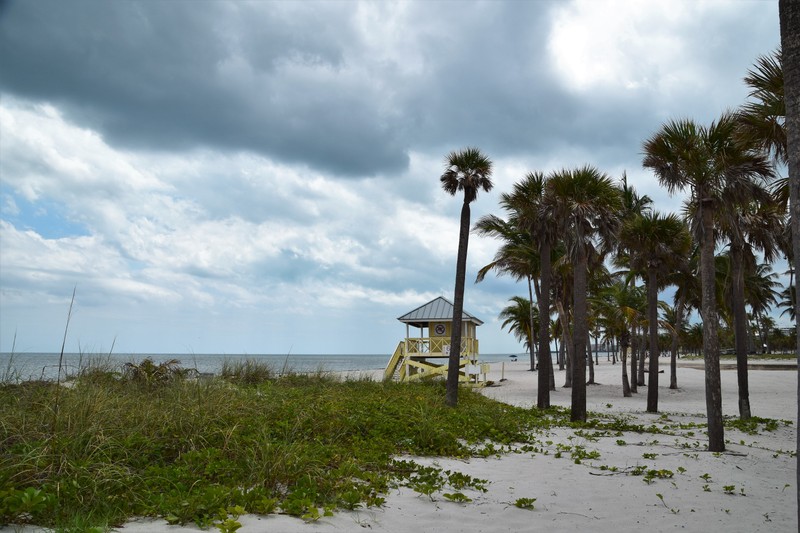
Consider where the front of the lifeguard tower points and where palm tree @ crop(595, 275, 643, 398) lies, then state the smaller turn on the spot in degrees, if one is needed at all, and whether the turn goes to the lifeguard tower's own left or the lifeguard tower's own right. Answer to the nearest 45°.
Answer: approximately 180°

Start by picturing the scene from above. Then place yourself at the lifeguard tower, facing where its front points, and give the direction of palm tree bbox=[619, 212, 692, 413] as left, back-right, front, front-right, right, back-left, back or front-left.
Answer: back-left

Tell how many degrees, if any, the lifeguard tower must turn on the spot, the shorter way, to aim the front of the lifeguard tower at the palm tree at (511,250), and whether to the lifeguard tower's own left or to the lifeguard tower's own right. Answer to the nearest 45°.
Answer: approximately 135° to the lifeguard tower's own left

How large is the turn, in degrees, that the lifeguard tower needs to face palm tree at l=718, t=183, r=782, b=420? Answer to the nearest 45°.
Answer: approximately 135° to its left

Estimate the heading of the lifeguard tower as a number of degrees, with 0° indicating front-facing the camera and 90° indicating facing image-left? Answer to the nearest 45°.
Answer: approximately 90°

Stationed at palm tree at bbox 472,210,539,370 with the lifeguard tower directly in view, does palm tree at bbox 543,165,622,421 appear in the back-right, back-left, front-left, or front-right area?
front-left

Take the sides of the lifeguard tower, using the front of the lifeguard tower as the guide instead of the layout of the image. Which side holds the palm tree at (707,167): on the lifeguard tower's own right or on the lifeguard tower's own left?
on the lifeguard tower's own left
